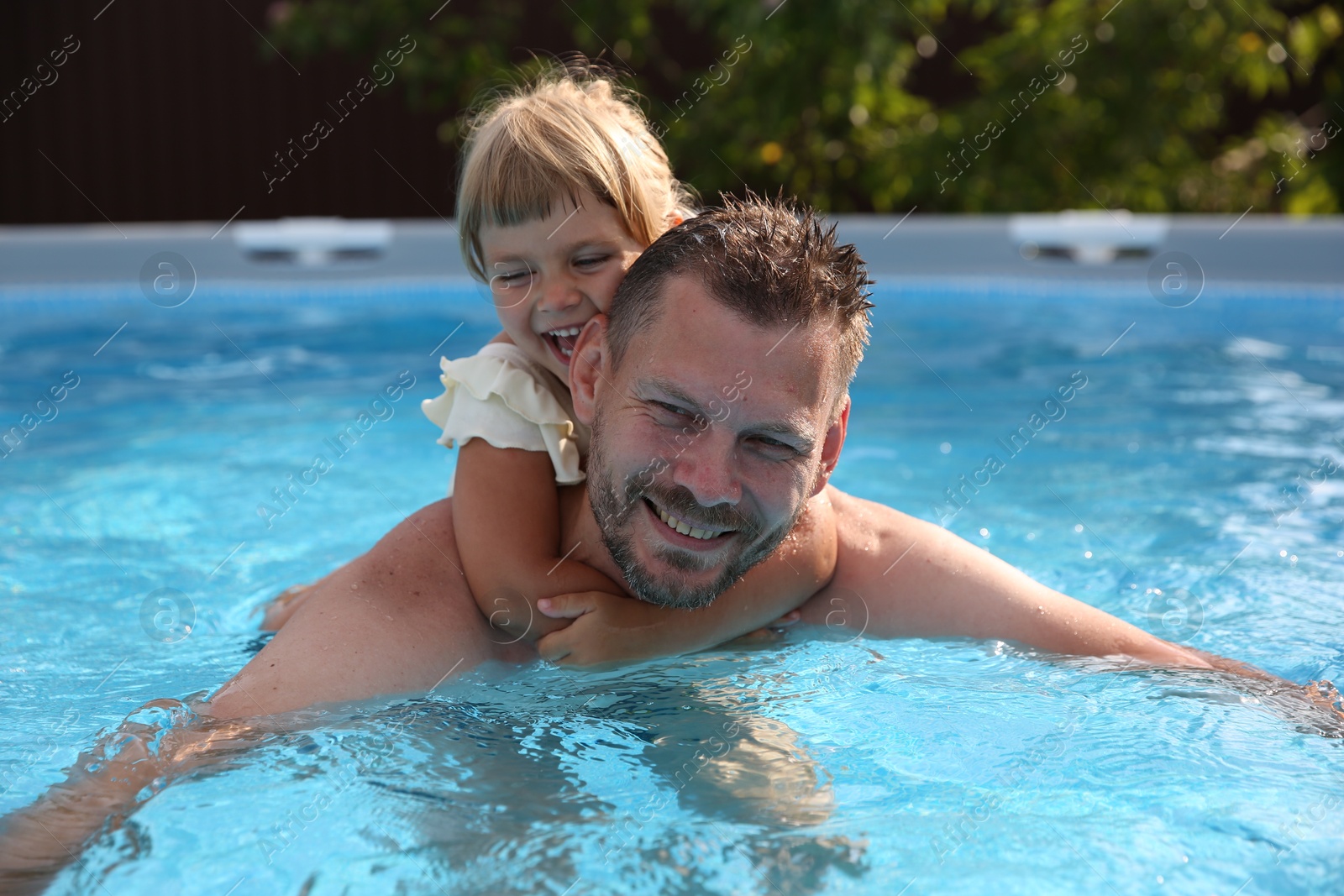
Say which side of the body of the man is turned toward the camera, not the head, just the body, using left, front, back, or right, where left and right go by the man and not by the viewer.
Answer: front

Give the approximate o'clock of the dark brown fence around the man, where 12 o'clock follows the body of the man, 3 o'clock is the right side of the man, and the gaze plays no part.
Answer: The dark brown fence is roughly at 5 o'clock from the man.

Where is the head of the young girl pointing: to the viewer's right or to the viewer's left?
to the viewer's left
